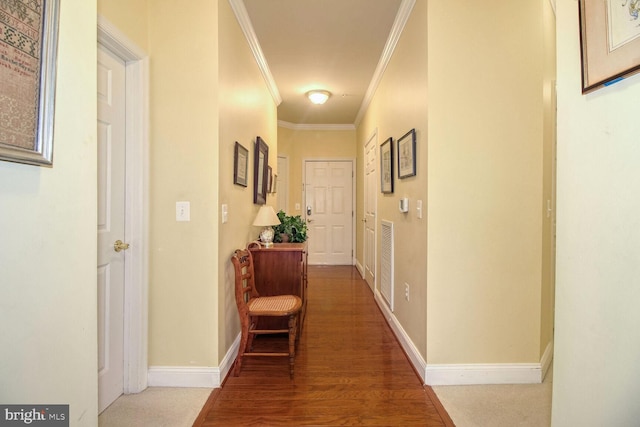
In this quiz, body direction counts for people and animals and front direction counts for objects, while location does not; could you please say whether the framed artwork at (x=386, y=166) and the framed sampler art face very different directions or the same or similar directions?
very different directions

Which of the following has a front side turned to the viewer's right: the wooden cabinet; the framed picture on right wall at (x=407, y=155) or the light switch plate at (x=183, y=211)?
the wooden cabinet

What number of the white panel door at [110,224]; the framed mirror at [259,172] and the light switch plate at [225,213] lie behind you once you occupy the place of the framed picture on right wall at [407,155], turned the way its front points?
0

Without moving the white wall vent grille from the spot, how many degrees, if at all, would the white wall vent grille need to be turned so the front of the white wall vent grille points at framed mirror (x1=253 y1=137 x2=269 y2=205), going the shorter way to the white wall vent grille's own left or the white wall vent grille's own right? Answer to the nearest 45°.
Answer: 0° — it already faces it

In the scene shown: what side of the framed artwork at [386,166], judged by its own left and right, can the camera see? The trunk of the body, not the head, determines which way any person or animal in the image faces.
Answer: left

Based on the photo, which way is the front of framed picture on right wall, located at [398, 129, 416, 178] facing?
to the viewer's left

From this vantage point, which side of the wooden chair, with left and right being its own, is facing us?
right

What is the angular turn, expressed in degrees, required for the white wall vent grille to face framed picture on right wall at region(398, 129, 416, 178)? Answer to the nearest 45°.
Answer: approximately 90° to its left

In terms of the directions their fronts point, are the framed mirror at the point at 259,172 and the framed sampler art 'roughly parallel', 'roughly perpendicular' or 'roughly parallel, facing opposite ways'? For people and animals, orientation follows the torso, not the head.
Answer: roughly parallel

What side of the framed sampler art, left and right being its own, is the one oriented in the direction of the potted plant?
left

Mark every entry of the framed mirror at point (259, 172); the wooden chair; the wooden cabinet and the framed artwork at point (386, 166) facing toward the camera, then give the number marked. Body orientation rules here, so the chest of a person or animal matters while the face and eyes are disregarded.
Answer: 0

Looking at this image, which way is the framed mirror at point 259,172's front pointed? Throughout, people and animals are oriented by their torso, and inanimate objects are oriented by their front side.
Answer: to the viewer's right

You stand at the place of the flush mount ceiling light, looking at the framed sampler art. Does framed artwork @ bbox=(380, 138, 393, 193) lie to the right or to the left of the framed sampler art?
left

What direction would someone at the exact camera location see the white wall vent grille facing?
facing to the left of the viewer

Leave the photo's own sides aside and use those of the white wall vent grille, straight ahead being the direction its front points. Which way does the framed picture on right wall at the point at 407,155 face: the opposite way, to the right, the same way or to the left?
the same way

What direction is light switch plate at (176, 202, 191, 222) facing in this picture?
toward the camera

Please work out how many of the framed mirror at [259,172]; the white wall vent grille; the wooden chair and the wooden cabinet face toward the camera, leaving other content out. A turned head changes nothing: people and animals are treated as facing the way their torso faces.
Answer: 0

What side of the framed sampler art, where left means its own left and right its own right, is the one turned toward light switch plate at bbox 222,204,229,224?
left
